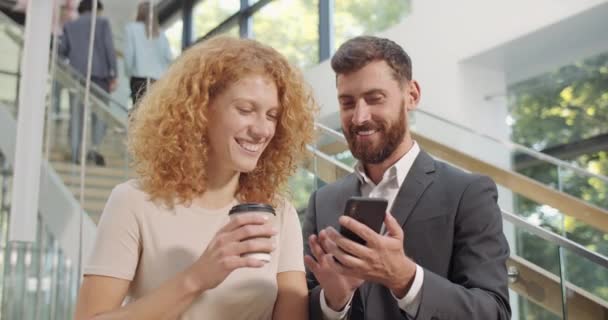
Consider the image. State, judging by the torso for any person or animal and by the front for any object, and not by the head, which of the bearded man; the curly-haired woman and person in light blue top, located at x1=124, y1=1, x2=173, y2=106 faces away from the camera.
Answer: the person in light blue top

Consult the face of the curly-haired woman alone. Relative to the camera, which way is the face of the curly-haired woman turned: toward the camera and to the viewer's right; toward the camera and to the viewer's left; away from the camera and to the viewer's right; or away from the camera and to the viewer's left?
toward the camera and to the viewer's right

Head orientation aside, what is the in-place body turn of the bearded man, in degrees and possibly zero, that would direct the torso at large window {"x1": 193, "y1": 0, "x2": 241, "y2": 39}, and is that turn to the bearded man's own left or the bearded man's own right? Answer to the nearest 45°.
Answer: approximately 135° to the bearded man's own right

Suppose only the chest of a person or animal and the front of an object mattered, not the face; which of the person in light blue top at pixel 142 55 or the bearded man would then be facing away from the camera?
the person in light blue top

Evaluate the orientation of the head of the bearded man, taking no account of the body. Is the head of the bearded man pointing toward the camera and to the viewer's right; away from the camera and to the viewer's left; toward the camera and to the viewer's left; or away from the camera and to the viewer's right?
toward the camera and to the viewer's left

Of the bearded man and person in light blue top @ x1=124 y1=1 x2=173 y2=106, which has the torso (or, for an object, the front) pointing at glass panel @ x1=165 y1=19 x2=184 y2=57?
the person in light blue top

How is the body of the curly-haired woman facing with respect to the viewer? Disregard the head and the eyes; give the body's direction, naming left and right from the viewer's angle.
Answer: facing the viewer and to the right of the viewer

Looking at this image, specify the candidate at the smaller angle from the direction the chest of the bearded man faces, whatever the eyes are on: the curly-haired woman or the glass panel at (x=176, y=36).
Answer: the curly-haired woman

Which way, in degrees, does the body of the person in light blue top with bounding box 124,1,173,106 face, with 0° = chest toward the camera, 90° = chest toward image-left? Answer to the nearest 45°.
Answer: approximately 180°

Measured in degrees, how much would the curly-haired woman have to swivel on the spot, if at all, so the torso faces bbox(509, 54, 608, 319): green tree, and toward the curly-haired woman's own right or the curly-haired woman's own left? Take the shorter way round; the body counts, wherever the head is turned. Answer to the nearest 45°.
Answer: approximately 90° to the curly-haired woman's own left

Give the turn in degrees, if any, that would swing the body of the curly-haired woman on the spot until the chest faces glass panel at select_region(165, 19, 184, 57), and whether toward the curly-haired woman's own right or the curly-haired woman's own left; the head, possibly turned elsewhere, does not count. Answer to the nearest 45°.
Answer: approximately 135° to the curly-haired woman's own left

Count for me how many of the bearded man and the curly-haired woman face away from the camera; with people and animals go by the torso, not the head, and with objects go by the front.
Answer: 0

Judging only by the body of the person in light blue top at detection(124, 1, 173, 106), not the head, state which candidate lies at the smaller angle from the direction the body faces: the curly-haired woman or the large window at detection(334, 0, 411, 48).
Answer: the large window
